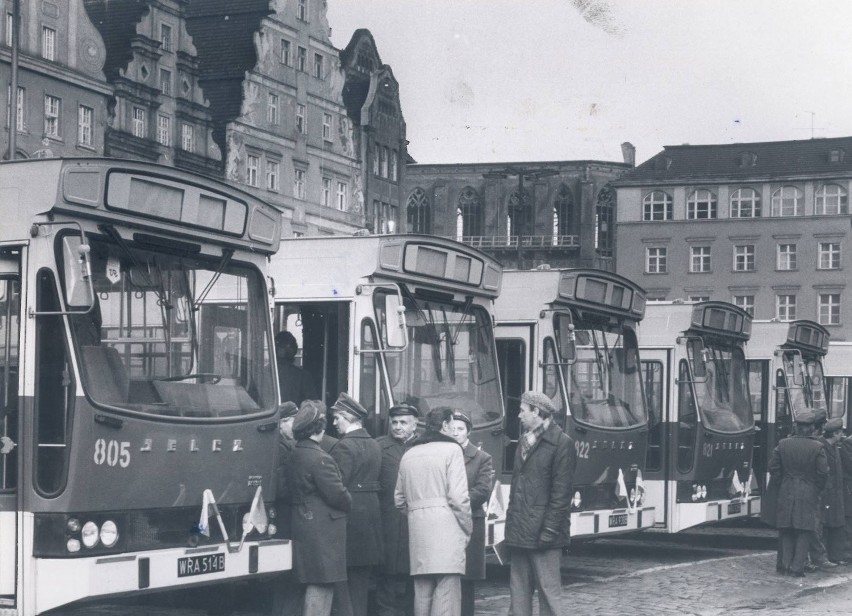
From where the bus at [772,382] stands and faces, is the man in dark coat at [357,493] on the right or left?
on its right

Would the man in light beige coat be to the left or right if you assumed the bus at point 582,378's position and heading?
on its right

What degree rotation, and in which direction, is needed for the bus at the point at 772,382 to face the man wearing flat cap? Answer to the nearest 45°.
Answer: approximately 45° to its right

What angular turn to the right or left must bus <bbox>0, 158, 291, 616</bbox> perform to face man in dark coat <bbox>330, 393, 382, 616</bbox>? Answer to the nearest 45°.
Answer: approximately 90° to its left

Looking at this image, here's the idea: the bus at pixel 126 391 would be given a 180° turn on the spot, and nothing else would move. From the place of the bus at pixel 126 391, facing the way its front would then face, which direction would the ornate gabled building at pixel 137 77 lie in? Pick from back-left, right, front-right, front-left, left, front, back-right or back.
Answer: front-right

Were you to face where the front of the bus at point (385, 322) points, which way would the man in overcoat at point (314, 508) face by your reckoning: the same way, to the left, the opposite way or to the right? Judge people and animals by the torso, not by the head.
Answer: to the left

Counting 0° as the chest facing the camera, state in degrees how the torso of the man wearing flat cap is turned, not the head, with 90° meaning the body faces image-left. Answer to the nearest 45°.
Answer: approximately 45°

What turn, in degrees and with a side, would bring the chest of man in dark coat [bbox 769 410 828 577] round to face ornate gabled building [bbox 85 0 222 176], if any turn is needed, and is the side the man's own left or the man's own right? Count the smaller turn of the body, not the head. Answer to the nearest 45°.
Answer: approximately 45° to the man's own left

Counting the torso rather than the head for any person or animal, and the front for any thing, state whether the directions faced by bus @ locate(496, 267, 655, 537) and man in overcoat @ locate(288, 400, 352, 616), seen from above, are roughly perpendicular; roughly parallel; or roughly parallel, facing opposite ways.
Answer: roughly perpendicular
